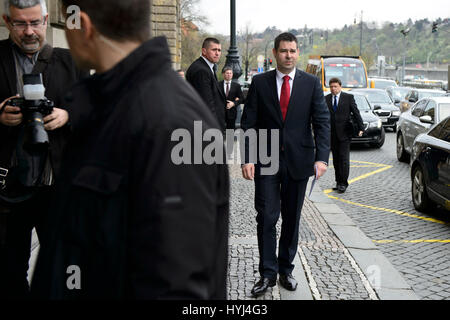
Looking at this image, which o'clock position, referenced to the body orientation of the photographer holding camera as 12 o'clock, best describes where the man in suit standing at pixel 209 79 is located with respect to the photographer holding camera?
The man in suit standing is roughly at 7 o'clock from the photographer holding camera.

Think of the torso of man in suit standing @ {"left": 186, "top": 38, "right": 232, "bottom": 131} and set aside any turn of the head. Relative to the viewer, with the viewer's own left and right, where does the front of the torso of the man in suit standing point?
facing the viewer and to the right of the viewer

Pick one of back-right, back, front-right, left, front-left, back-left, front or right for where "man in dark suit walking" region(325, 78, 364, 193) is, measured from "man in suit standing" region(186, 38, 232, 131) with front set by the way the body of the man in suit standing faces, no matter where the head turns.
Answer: left

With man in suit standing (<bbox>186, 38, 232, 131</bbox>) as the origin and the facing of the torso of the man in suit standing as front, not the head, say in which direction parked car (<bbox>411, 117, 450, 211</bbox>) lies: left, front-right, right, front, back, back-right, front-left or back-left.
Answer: front-left

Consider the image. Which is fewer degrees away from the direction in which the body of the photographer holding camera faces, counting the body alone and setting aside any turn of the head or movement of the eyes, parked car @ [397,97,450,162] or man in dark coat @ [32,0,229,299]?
the man in dark coat

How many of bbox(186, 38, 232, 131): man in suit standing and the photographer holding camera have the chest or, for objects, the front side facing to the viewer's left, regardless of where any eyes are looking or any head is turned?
0

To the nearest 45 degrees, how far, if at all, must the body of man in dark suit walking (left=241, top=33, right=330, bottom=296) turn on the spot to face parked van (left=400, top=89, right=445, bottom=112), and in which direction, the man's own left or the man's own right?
approximately 180°

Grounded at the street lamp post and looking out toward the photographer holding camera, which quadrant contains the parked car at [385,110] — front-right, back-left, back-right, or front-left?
back-left

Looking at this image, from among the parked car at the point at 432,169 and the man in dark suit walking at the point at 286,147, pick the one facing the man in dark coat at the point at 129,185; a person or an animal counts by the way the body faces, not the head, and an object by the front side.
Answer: the man in dark suit walking
